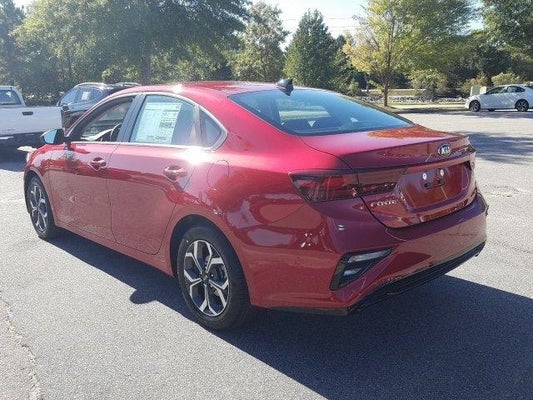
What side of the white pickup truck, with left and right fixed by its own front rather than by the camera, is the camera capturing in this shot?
left

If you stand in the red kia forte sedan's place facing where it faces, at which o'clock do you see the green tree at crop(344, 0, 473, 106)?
The green tree is roughly at 2 o'clock from the red kia forte sedan.

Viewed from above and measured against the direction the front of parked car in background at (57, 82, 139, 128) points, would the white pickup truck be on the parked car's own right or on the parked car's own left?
on the parked car's own left

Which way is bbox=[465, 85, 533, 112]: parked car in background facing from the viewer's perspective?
to the viewer's left

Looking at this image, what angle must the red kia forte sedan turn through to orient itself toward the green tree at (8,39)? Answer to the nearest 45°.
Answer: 0° — it already faces it

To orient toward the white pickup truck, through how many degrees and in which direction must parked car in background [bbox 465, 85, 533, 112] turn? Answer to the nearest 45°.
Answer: approximately 45° to its left

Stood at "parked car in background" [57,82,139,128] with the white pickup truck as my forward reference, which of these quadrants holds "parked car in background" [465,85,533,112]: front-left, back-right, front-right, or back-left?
back-left

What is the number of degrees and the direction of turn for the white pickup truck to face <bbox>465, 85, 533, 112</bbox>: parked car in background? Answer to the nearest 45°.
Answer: approximately 180°

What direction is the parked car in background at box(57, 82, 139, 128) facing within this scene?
to the viewer's left

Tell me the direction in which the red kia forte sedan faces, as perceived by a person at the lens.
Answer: facing away from the viewer and to the left of the viewer
